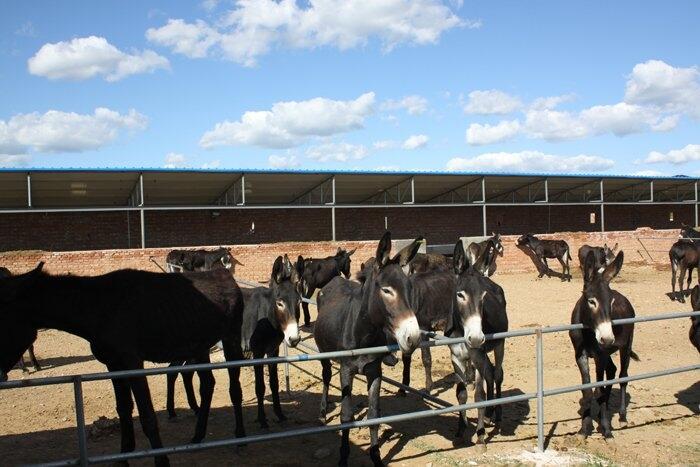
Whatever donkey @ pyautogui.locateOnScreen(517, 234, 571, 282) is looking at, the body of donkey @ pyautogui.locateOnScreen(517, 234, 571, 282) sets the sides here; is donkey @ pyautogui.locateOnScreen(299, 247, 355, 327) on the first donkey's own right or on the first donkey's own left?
on the first donkey's own left

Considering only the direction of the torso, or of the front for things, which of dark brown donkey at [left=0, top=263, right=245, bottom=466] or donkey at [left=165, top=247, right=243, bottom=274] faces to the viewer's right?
the donkey

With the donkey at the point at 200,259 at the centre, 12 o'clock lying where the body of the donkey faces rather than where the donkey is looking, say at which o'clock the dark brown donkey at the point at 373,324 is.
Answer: The dark brown donkey is roughly at 3 o'clock from the donkey.

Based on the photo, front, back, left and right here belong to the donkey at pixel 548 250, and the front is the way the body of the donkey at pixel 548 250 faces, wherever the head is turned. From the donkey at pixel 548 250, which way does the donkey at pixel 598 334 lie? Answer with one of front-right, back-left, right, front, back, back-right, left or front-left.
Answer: left

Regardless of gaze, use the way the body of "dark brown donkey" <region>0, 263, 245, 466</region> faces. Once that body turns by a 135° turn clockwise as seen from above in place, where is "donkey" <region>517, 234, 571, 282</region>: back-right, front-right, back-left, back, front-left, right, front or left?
front

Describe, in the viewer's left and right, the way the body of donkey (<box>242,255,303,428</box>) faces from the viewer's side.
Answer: facing the viewer and to the right of the viewer

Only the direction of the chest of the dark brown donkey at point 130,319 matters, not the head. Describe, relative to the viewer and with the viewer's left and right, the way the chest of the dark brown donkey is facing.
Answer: facing to the left of the viewer

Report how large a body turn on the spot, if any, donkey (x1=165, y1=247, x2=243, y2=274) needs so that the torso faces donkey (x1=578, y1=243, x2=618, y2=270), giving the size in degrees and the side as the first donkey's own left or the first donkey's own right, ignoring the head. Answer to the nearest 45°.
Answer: approximately 45° to the first donkey's own right

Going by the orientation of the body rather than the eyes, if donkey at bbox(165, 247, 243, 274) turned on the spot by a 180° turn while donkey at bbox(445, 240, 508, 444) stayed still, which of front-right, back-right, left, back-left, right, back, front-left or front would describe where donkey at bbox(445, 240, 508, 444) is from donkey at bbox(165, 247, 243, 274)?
left

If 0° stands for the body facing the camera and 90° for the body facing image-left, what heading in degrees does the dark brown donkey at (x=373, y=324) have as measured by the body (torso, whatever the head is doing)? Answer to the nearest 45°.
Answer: approximately 315°

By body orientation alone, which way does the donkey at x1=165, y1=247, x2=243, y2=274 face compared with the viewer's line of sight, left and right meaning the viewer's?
facing to the right of the viewer

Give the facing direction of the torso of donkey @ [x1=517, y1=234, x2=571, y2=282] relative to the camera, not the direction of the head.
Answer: to the viewer's left

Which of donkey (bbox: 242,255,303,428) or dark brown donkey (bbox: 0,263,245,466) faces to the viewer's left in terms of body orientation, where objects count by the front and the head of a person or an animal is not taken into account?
the dark brown donkey

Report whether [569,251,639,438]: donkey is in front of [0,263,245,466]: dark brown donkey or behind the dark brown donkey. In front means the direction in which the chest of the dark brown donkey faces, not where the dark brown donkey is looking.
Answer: behind

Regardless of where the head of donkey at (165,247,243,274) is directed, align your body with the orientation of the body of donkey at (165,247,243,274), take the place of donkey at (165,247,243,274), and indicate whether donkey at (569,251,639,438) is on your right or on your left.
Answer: on your right
